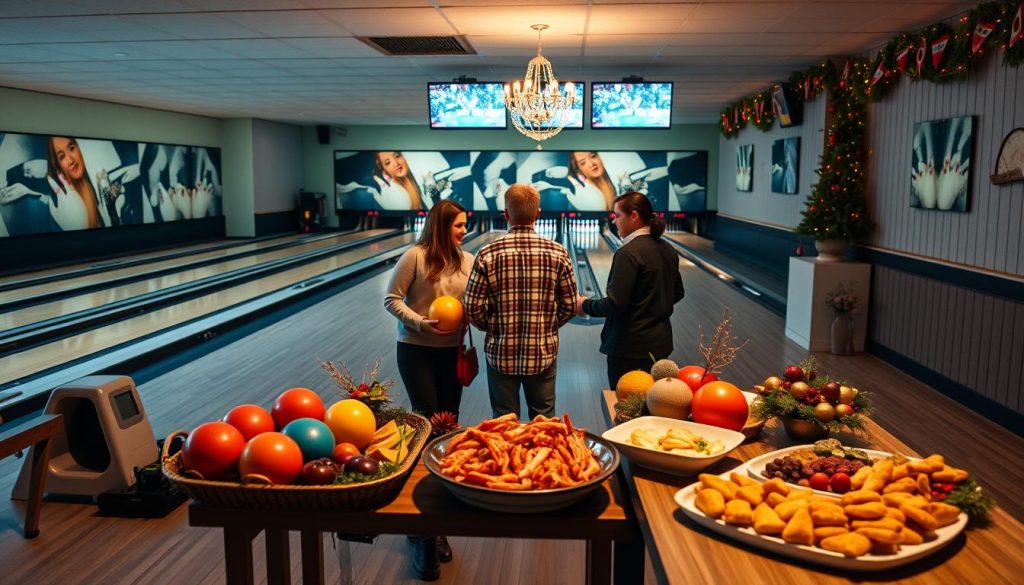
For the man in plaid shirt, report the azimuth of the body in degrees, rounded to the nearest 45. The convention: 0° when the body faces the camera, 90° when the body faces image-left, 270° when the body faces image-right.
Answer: approximately 180°

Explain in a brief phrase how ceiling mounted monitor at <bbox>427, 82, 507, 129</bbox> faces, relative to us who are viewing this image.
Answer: facing the viewer

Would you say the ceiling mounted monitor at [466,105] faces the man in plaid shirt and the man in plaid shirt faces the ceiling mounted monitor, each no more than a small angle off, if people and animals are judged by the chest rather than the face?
yes

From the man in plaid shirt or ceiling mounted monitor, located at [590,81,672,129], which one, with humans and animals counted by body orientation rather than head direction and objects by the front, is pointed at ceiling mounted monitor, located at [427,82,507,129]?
the man in plaid shirt

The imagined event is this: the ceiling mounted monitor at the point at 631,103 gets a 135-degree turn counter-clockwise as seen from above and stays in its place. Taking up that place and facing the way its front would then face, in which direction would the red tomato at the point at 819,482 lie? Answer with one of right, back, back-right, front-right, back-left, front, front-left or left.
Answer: back-right

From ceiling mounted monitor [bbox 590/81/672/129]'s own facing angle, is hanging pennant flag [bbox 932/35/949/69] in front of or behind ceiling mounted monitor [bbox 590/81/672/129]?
in front

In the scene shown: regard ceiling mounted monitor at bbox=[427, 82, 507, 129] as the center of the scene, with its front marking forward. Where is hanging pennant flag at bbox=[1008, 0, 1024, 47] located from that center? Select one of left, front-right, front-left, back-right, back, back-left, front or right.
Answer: front-left

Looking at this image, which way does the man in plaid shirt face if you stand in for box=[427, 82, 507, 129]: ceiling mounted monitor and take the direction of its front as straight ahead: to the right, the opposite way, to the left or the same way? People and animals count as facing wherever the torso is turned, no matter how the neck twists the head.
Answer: the opposite way

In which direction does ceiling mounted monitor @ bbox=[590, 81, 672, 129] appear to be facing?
toward the camera

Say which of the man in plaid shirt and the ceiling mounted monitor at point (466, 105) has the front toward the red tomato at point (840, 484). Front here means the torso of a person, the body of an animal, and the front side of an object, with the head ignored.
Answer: the ceiling mounted monitor

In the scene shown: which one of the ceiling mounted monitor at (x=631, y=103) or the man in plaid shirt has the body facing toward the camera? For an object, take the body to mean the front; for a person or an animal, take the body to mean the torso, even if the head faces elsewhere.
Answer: the ceiling mounted monitor

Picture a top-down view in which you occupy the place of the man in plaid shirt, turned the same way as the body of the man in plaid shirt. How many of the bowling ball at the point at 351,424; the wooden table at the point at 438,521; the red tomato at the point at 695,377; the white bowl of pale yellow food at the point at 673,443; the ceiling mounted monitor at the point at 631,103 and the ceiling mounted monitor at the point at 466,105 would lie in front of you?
2

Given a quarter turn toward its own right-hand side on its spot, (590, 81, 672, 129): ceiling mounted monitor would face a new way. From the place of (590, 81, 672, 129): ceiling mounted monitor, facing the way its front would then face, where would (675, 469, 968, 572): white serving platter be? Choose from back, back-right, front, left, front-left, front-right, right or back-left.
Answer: left

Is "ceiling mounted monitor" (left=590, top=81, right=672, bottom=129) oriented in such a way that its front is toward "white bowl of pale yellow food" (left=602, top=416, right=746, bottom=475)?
yes

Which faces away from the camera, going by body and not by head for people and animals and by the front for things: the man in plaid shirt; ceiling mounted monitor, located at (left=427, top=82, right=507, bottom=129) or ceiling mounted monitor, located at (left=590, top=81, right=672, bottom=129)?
the man in plaid shirt

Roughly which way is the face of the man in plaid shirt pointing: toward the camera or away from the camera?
away from the camera

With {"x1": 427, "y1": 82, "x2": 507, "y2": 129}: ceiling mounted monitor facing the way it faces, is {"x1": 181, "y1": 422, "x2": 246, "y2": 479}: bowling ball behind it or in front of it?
in front

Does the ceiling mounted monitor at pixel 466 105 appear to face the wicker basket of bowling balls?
yes
